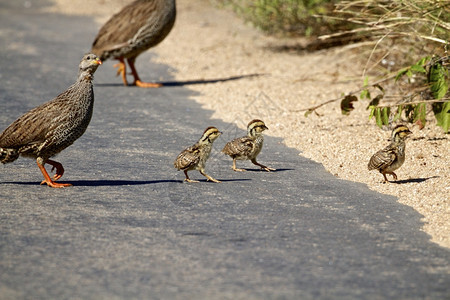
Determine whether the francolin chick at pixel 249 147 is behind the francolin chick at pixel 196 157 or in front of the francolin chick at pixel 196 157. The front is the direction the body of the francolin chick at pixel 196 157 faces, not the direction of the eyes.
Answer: in front

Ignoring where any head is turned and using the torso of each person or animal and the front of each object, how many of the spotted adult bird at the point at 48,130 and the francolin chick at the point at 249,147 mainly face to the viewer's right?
2

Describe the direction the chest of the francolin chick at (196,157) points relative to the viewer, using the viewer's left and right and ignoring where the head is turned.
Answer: facing to the right of the viewer

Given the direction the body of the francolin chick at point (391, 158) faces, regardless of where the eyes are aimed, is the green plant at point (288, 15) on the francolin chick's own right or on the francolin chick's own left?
on the francolin chick's own left

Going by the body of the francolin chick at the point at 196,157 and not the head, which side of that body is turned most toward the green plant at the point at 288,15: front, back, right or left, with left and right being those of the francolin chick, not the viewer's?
left

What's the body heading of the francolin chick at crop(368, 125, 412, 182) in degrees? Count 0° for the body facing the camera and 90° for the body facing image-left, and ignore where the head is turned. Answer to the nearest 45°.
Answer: approximately 270°

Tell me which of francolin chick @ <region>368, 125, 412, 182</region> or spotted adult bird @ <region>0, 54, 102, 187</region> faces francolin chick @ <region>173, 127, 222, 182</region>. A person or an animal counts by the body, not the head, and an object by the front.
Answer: the spotted adult bird

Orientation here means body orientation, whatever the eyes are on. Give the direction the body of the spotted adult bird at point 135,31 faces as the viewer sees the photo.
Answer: to the viewer's right

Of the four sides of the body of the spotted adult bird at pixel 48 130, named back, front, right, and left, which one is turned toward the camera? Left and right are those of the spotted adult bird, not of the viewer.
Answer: right

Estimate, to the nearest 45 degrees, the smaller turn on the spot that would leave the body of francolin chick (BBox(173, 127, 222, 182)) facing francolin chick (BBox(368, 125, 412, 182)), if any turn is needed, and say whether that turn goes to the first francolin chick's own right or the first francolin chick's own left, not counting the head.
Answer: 0° — it already faces it

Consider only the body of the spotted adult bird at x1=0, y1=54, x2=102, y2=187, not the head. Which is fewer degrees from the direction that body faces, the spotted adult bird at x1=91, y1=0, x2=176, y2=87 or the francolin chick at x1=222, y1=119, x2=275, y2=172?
the francolin chick

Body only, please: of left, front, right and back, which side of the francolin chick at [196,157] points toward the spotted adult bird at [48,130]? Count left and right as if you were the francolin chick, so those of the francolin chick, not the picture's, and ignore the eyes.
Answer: back

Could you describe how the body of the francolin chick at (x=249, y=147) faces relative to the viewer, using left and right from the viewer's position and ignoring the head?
facing to the right of the viewer

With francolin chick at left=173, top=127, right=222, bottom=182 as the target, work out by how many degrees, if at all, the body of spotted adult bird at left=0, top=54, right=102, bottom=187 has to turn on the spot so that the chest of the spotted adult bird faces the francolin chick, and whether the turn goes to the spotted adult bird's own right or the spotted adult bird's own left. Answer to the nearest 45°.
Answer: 0° — it already faces it

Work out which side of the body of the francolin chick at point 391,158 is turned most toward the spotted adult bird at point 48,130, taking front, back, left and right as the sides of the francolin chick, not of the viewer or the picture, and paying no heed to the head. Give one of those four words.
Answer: back
